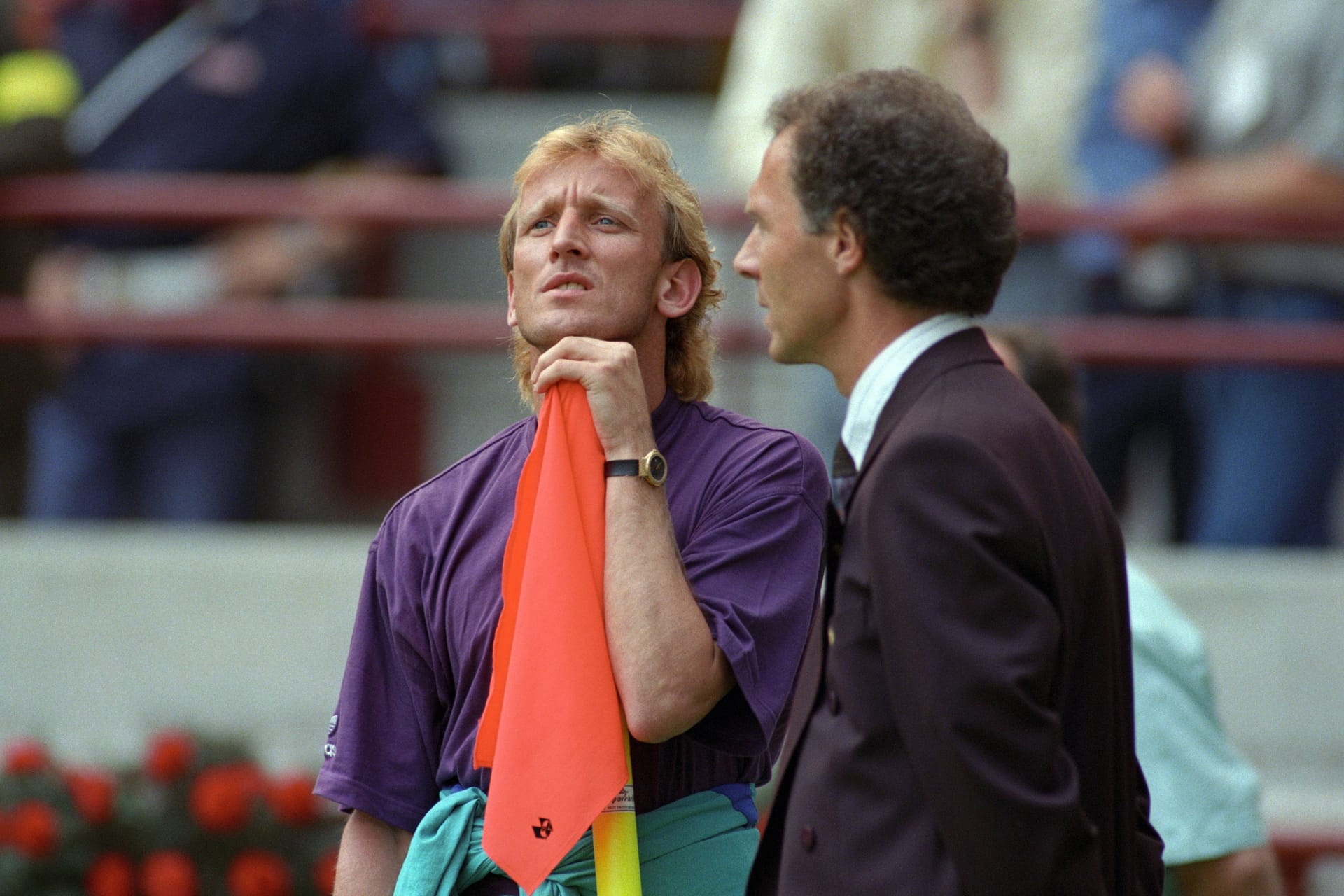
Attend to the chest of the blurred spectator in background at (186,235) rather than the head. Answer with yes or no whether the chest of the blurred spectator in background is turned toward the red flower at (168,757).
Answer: yes

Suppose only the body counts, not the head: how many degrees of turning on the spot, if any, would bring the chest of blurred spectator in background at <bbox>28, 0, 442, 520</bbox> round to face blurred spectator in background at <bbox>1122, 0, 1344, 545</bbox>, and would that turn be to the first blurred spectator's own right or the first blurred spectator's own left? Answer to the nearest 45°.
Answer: approximately 45° to the first blurred spectator's own left

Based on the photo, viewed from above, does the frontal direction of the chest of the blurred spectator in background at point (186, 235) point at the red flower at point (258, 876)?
yes

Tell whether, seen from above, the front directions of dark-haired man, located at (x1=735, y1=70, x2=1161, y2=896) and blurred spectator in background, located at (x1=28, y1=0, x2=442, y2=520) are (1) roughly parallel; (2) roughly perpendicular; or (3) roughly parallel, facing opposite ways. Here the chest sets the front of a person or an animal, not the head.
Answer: roughly perpendicular

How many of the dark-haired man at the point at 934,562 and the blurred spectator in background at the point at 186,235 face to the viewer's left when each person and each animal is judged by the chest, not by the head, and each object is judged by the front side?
1

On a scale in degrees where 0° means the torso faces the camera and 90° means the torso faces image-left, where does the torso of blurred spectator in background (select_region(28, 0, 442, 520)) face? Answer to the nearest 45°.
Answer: approximately 0°

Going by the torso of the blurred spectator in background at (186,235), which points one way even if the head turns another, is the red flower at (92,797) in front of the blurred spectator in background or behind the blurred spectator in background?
in front

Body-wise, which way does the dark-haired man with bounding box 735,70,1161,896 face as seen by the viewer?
to the viewer's left

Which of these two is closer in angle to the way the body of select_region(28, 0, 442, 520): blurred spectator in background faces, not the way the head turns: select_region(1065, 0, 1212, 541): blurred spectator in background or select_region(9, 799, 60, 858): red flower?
the red flower

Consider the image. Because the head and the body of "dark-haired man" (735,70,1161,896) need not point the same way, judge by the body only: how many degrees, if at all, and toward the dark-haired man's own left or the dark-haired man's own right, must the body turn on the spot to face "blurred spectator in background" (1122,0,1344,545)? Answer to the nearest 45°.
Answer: approximately 90° to the dark-haired man's own right

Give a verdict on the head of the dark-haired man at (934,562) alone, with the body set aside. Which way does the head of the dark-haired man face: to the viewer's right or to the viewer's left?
to the viewer's left

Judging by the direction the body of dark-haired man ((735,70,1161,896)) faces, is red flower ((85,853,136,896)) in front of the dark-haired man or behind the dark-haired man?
in front
